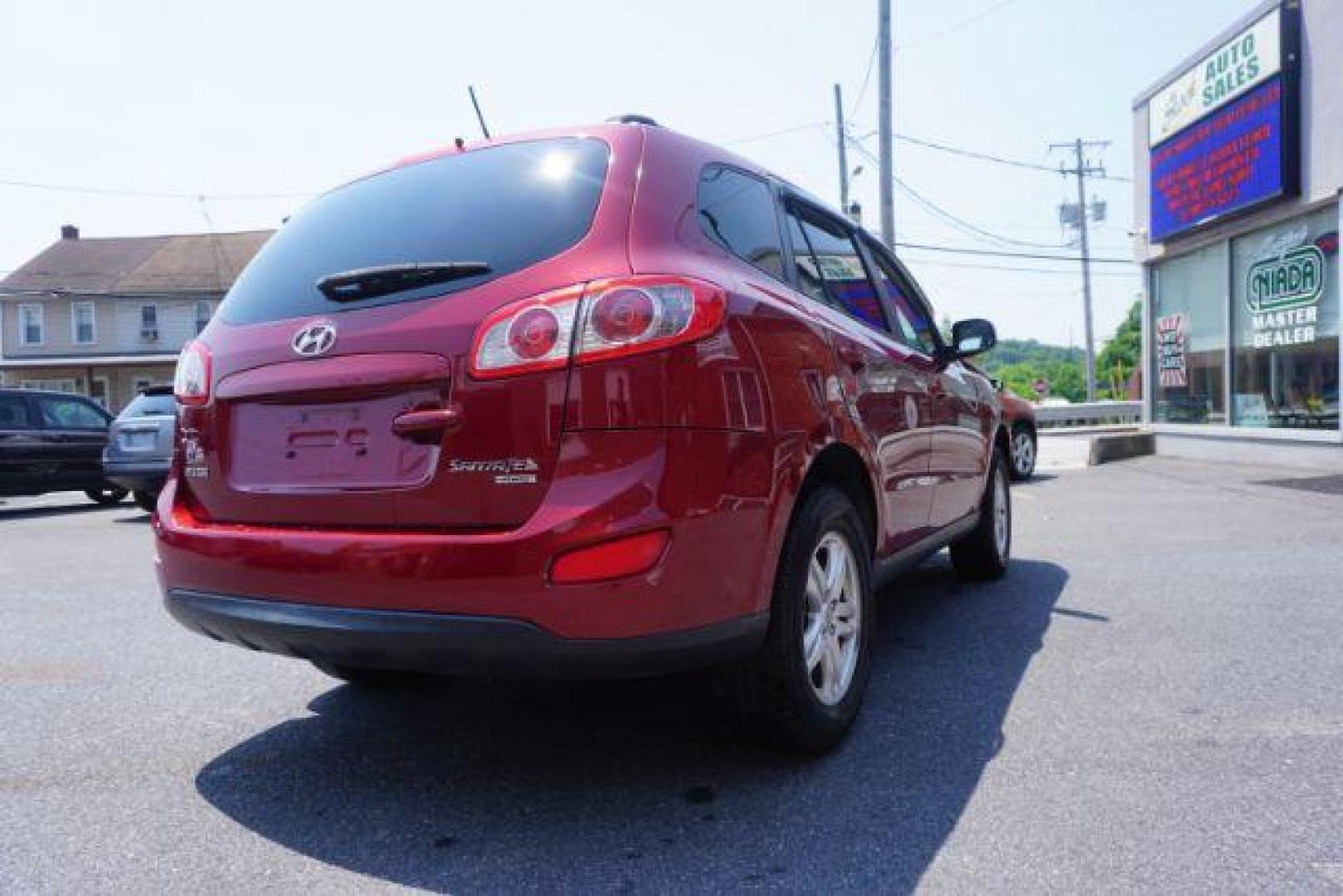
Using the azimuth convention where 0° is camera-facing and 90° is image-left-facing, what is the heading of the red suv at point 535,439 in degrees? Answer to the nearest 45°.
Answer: approximately 225°

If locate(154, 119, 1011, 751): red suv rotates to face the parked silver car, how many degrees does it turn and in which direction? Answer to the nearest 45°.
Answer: approximately 90° to its left

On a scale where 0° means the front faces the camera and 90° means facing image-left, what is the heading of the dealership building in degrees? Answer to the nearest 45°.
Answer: approximately 45°

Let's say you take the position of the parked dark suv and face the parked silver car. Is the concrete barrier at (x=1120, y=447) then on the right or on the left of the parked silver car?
left

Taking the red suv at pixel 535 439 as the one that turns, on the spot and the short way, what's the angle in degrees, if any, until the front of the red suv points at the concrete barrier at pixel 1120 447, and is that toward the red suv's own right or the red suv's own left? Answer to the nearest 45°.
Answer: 0° — it already faces it

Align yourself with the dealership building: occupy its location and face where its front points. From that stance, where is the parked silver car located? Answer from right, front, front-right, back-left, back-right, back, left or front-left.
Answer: front
